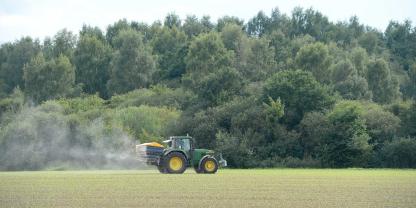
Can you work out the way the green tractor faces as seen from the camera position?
facing to the right of the viewer
